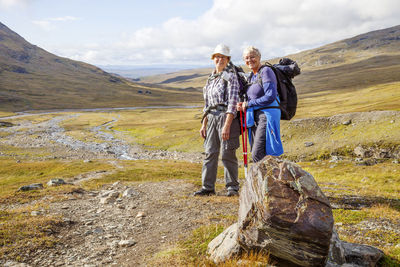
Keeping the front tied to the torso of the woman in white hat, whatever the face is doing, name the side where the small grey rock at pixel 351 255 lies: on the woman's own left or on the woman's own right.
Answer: on the woman's own left

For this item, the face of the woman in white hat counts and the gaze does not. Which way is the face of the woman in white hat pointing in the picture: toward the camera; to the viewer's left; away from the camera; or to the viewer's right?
toward the camera

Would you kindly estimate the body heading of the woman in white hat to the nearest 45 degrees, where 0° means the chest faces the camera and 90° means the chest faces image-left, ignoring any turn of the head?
approximately 45°

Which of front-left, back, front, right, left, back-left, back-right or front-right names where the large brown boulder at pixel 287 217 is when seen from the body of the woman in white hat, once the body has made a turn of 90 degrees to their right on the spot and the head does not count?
back-left
